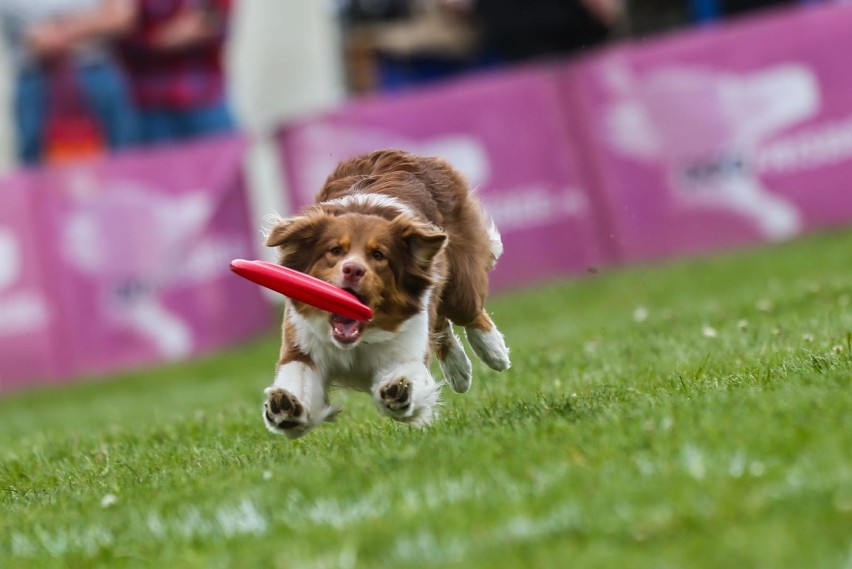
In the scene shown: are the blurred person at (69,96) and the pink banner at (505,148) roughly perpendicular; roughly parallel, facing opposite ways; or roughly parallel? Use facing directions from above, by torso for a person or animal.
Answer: roughly parallel

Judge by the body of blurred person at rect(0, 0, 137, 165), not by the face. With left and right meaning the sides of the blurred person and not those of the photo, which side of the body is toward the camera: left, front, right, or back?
front

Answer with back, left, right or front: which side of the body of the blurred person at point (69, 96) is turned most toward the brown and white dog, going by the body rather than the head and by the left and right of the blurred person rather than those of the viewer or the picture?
front

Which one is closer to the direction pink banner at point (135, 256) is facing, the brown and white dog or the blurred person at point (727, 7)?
the brown and white dog

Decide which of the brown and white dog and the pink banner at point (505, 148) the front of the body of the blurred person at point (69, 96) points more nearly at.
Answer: the brown and white dog

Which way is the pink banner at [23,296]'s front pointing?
toward the camera

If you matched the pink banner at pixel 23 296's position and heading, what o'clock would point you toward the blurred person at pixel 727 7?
The blurred person is roughly at 9 o'clock from the pink banner.

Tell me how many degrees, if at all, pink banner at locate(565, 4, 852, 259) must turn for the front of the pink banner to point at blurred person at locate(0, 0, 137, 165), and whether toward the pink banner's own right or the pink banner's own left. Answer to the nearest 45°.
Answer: approximately 90° to the pink banner's own right

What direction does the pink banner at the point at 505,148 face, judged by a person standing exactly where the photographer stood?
facing the viewer

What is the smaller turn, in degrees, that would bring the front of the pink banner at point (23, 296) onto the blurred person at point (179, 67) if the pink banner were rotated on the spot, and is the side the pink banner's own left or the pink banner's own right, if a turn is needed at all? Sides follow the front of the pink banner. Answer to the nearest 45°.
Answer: approximately 135° to the pink banner's own left

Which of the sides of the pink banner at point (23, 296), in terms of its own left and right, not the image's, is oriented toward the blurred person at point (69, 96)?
back
